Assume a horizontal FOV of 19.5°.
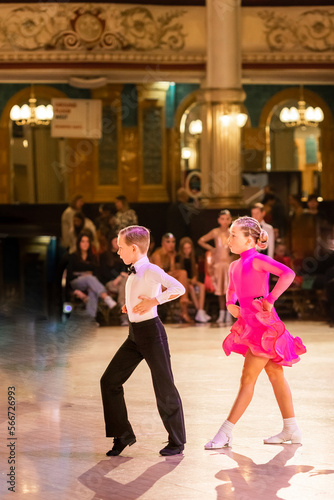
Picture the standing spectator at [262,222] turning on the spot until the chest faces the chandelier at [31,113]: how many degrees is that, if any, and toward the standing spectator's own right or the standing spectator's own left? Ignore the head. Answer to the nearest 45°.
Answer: approximately 90° to the standing spectator's own right

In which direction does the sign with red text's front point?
toward the camera

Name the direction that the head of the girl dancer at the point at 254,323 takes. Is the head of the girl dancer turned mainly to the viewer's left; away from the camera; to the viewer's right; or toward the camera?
to the viewer's left

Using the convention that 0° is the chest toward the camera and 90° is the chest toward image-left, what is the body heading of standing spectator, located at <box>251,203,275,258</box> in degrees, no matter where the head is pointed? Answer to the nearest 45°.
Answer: approximately 45°

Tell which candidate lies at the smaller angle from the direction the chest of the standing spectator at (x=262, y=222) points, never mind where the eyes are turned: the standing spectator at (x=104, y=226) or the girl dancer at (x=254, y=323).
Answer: the girl dancer

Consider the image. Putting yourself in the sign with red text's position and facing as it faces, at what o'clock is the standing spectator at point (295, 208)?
The standing spectator is roughly at 9 o'clock from the sign with red text.

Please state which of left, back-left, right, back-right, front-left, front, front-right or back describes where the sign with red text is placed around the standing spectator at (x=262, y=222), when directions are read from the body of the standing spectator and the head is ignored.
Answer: right

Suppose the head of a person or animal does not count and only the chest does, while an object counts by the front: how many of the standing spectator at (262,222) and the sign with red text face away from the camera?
0
